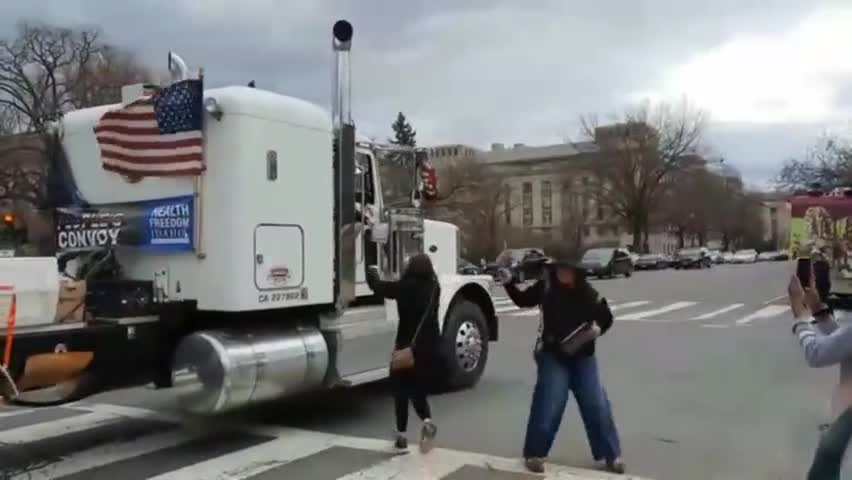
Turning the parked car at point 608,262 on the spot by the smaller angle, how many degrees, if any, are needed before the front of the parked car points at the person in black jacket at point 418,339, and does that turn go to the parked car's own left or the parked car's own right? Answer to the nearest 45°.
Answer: approximately 45° to the parked car's own left

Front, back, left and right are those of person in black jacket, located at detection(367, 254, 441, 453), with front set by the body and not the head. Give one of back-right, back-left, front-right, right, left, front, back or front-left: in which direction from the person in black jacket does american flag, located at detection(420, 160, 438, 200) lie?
front-right

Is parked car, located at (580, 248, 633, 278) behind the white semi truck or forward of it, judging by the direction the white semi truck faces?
forward

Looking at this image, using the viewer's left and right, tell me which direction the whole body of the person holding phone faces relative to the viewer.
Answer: facing to the left of the viewer

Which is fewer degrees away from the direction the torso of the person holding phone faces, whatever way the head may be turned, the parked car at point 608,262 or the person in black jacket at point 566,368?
the person in black jacket

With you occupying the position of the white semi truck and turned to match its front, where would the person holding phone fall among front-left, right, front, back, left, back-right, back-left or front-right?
right

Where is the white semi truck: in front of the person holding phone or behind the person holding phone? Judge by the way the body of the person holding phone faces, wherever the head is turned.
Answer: in front

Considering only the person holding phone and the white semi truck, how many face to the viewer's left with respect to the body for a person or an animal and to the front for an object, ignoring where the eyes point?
1

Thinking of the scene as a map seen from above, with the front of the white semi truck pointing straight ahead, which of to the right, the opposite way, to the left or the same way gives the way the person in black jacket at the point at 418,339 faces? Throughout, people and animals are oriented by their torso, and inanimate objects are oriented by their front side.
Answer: to the left

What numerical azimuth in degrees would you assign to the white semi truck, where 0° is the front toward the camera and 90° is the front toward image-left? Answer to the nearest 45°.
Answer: approximately 225°
